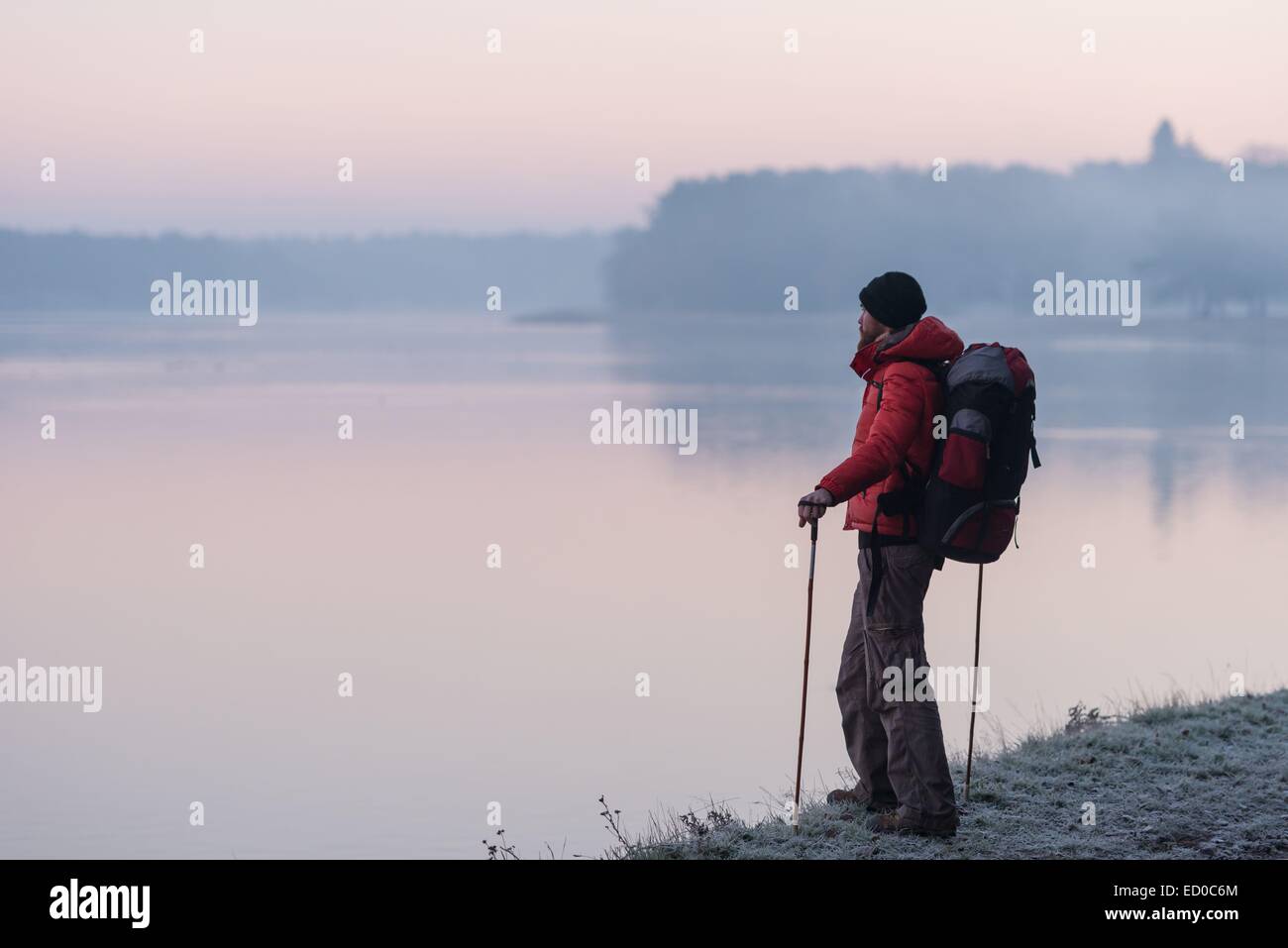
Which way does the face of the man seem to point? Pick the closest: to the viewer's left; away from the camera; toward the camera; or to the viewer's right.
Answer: to the viewer's left

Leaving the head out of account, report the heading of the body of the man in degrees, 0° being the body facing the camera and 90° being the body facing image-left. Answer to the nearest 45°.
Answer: approximately 90°
